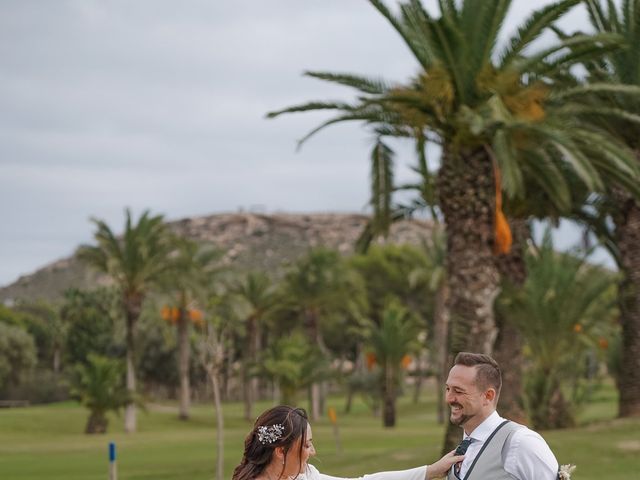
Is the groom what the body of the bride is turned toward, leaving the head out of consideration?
yes

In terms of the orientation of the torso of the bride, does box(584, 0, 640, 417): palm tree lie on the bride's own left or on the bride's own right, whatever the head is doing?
on the bride's own left

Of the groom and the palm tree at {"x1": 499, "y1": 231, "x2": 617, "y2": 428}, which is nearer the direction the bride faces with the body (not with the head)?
the groom

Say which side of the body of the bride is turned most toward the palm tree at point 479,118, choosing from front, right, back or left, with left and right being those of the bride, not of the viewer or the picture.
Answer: left

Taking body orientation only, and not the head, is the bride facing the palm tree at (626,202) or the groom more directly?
the groom

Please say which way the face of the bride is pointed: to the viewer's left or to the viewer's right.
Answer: to the viewer's right

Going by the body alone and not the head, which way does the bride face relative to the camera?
to the viewer's right

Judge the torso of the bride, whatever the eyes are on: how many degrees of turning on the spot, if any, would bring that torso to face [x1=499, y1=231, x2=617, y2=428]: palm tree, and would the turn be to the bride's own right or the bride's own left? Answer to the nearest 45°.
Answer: approximately 90° to the bride's own left
